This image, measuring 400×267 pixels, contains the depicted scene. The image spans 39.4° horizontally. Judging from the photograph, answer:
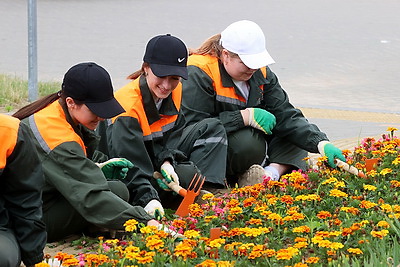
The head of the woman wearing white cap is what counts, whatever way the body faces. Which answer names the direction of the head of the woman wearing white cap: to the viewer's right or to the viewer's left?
to the viewer's right

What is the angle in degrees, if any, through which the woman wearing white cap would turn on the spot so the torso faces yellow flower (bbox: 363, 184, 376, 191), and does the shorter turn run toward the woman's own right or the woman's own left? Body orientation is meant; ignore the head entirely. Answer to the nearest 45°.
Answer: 0° — they already face it

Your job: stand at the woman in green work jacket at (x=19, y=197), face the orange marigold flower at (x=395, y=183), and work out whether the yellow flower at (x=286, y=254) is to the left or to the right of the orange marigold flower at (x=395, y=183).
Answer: right

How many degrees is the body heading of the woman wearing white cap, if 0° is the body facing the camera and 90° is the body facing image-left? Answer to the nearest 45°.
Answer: approximately 315°

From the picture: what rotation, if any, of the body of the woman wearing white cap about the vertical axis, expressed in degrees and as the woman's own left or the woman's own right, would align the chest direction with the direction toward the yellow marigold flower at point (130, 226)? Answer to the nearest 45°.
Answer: approximately 45° to the woman's own right

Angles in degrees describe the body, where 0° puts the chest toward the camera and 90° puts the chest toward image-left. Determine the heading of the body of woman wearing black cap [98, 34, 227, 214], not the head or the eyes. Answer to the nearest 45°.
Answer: approximately 315°
